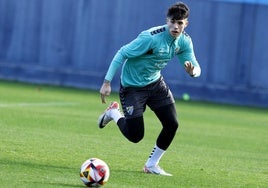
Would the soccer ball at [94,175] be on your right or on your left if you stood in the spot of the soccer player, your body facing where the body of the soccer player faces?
on your right

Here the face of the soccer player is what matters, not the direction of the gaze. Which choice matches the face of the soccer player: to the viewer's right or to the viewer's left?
to the viewer's left
